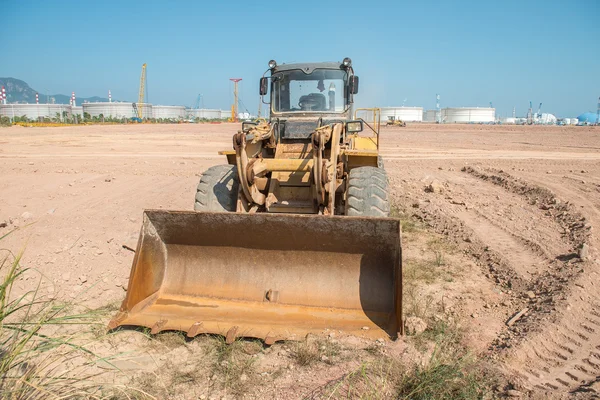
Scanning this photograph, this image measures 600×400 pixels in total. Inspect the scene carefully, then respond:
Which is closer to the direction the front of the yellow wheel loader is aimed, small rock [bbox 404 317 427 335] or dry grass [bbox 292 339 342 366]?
the dry grass

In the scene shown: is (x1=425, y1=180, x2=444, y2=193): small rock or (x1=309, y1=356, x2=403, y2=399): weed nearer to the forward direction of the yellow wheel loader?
the weed

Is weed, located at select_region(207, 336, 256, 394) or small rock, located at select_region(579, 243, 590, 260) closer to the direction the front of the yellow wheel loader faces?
the weed

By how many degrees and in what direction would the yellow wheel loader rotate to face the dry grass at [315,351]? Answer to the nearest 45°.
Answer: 0° — it already faces it

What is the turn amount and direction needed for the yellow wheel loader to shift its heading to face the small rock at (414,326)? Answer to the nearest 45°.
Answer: approximately 45° to its left

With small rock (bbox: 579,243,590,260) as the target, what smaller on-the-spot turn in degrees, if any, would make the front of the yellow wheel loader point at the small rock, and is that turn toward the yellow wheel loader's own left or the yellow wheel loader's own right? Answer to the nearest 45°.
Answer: approximately 90° to the yellow wheel loader's own left

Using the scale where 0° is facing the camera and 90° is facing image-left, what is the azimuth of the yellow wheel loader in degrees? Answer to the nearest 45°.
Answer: approximately 0°

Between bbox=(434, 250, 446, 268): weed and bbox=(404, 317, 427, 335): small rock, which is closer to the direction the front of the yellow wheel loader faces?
the small rock

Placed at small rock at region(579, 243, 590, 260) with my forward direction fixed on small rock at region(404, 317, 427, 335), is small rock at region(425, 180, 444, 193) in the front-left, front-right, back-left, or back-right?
back-right

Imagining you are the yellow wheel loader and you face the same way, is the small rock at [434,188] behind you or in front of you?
behind
